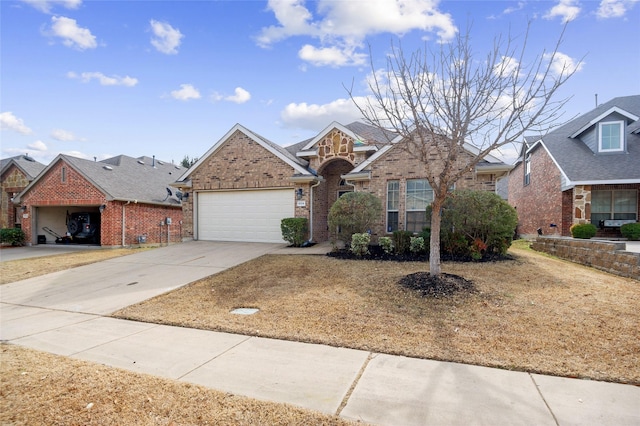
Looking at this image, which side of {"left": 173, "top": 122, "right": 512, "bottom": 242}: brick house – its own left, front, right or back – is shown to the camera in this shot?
front

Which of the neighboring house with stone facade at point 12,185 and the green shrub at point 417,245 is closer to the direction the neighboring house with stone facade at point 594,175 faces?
the green shrub

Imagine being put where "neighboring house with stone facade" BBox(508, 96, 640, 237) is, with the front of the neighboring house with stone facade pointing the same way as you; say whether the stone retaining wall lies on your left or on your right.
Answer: on your right

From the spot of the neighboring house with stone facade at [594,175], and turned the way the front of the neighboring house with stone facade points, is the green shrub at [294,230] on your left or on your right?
on your right

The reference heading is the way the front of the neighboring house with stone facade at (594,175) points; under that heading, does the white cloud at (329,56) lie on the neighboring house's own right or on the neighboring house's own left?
on the neighboring house's own right

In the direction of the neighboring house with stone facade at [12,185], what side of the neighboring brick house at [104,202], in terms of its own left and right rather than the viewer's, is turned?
right

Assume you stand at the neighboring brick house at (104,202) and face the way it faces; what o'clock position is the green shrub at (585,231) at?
The green shrub is roughly at 9 o'clock from the neighboring brick house.

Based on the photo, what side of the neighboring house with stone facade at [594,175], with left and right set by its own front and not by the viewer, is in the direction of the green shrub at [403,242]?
right

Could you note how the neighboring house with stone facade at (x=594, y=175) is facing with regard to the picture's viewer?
facing the viewer and to the right of the viewer

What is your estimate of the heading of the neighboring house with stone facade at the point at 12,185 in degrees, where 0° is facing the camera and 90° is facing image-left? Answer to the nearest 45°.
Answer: approximately 45°
